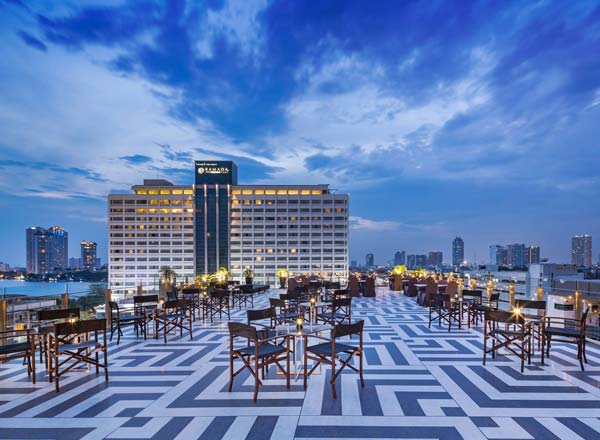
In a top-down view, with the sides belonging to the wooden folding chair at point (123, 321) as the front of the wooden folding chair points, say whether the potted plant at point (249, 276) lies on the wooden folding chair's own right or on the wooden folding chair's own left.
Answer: on the wooden folding chair's own left

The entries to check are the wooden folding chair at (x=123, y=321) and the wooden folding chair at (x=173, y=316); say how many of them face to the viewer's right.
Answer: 1

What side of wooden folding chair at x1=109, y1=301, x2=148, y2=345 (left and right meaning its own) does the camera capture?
right

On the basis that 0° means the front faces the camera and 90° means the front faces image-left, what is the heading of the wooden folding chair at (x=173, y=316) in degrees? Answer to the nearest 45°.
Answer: approximately 135°
